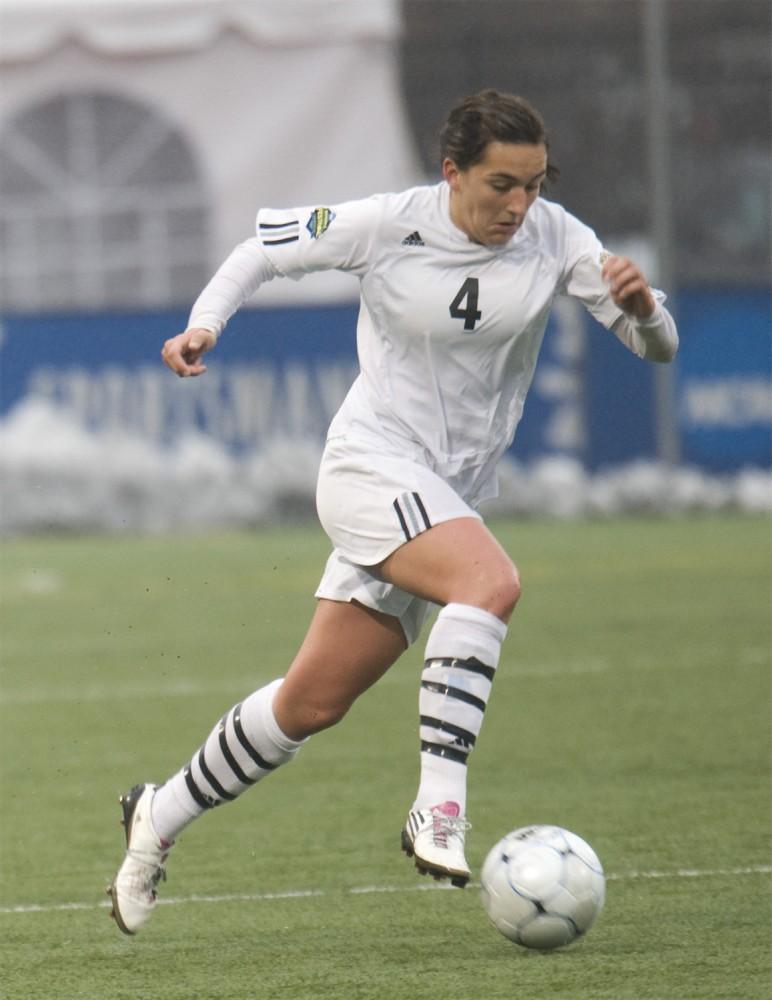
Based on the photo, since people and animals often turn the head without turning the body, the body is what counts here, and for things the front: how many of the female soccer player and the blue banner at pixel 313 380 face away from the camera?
0

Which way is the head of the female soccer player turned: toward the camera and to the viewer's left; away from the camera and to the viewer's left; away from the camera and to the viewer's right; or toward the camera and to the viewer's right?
toward the camera and to the viewer's right

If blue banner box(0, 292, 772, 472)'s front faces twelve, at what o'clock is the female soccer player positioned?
The female soccer player is roughly at 12 o'clock from the blue banner.

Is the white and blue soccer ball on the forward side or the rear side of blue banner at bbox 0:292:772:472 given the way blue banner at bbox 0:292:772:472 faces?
on the forward side

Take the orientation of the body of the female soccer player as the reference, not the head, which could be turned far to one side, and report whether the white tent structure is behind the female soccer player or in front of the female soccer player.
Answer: behind

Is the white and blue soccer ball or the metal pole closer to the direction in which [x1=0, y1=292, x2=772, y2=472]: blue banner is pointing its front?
the white and blue soccer ball

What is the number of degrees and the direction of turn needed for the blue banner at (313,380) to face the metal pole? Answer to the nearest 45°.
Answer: approximately 135° to its left

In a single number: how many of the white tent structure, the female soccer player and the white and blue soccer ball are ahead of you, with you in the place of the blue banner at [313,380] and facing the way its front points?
2

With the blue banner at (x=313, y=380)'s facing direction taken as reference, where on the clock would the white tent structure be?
The white tent structure is roughly at 5 o'clock from the blue banner.

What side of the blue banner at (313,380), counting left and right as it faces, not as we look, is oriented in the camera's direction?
front
